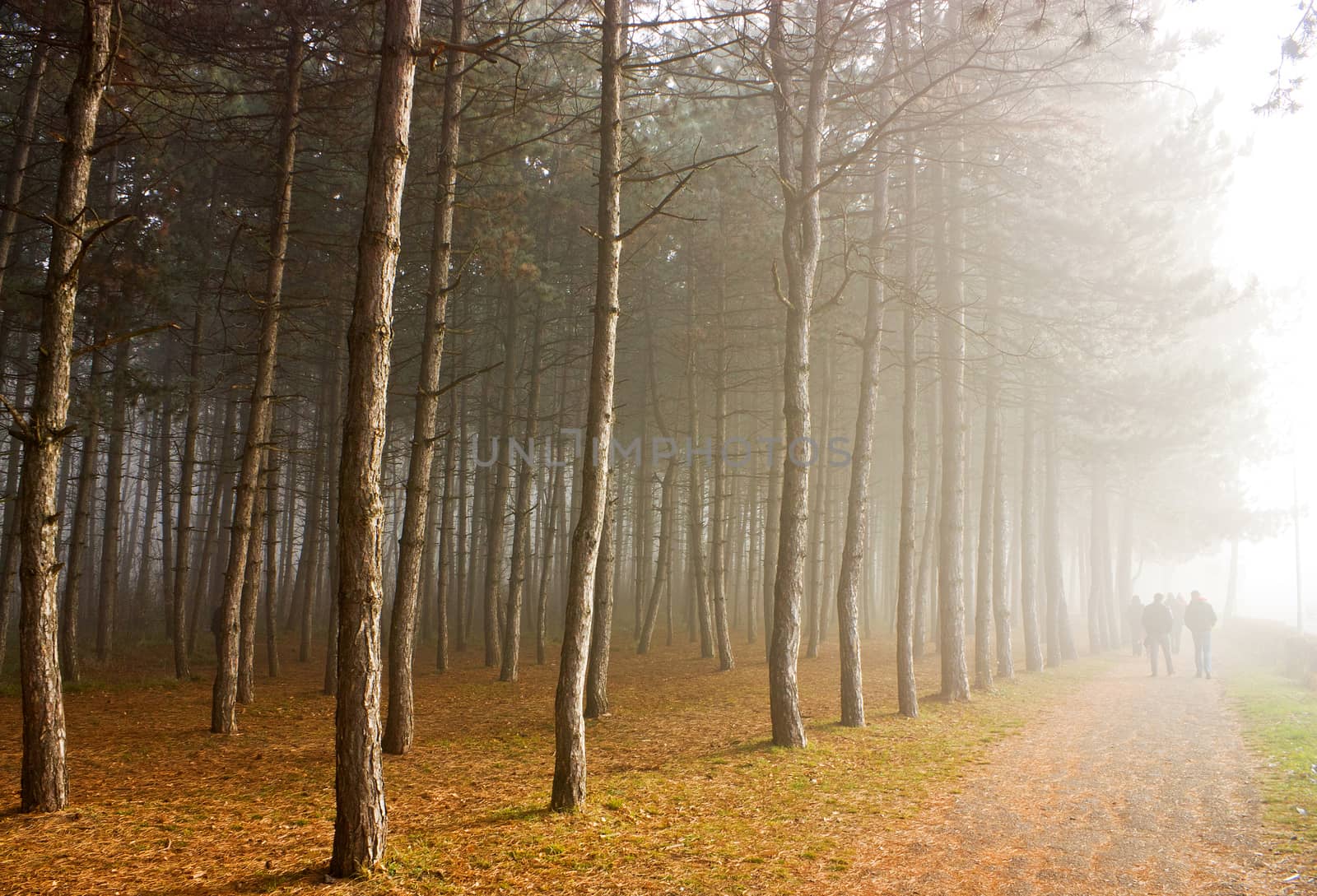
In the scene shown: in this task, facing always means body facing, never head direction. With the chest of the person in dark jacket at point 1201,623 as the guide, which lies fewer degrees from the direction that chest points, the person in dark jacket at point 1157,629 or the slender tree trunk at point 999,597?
the person in dark jacket at point 1157,629

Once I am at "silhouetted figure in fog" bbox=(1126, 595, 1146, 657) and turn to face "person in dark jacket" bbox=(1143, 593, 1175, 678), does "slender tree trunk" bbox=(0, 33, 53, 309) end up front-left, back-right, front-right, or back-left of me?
front-right

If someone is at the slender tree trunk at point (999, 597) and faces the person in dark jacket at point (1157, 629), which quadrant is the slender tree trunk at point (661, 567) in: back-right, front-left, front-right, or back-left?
back-left

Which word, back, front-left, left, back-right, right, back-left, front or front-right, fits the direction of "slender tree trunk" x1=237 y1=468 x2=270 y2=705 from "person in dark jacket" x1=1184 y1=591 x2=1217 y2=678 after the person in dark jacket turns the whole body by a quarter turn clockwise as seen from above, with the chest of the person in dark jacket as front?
back-right

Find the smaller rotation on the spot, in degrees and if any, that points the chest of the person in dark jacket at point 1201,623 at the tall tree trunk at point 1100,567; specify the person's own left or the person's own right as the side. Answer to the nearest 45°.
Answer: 0° — they already face it

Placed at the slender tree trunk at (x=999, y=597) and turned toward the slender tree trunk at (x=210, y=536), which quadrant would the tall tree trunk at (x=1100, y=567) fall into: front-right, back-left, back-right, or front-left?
back-right

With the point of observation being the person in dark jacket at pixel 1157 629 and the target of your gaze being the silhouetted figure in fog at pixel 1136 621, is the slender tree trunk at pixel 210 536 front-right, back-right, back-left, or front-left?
back-left

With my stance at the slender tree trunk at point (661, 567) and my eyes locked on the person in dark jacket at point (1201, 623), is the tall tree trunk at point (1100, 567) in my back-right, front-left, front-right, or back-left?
front-left

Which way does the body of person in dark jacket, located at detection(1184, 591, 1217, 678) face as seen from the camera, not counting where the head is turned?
away from the camera

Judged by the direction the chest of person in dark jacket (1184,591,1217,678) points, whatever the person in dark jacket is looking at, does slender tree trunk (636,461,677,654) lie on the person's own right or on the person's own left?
on the person's own left

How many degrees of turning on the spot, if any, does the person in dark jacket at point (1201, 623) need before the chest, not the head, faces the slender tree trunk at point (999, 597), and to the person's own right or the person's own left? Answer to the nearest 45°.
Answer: approximately 135° to the person's own left
